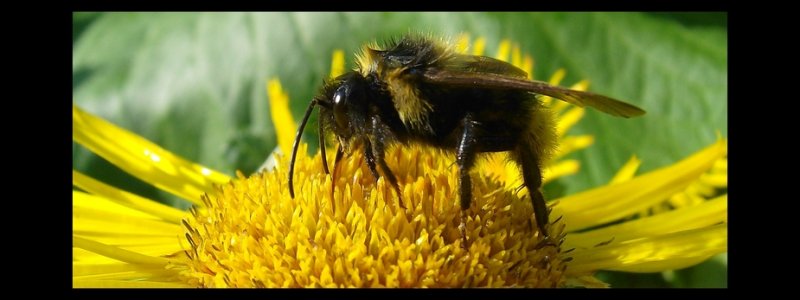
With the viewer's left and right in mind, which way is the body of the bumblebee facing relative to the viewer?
facing to the left of the viewer
